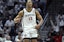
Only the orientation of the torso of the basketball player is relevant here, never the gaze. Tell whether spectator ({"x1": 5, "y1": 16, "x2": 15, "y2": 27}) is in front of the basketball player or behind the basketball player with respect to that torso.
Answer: behind

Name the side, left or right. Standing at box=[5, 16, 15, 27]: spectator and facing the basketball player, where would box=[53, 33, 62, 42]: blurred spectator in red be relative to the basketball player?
left

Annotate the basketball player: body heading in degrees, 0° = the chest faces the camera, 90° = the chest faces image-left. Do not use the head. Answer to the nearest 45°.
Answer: approximately 0°
